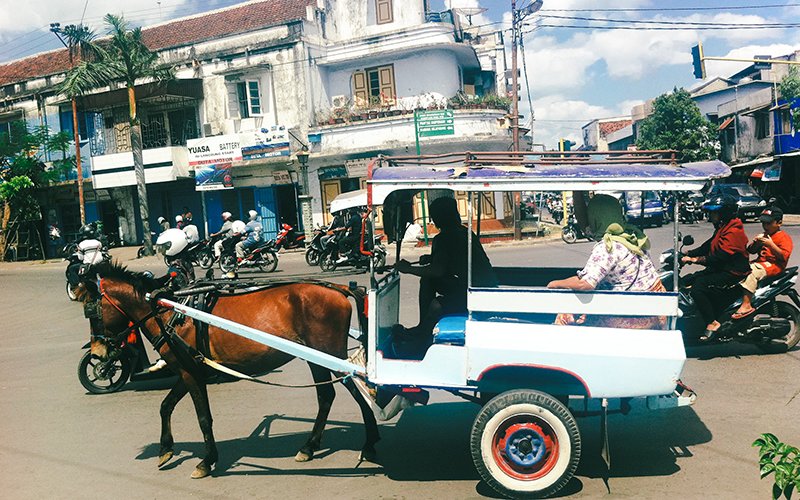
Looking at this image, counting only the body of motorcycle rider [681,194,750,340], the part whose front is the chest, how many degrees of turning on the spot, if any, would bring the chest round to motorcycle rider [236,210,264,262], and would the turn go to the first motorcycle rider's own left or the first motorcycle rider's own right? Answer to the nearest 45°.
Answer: approximately 45° to the first motorcycle rider's own right

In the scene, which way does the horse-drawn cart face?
to the viewer's left

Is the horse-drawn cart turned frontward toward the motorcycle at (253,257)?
no

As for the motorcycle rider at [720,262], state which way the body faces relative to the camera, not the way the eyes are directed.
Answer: to the viewer's left

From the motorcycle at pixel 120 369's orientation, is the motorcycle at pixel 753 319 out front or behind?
behind

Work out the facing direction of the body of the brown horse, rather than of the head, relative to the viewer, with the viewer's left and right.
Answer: facing to the left of the viewer

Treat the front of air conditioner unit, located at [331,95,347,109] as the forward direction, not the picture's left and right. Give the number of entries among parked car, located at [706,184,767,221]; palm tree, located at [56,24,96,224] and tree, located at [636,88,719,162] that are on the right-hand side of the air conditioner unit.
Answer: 1

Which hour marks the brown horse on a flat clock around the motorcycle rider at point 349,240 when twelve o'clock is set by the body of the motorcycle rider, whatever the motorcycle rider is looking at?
The brown horse is roughly at 9 o'clock from the motorcycle rider.

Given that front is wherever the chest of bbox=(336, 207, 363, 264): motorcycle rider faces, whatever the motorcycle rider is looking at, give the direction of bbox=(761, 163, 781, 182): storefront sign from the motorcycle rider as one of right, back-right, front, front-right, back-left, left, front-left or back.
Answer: back-right

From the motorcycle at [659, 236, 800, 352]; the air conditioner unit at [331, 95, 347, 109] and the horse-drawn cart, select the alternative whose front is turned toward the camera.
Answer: the air conditioner unit

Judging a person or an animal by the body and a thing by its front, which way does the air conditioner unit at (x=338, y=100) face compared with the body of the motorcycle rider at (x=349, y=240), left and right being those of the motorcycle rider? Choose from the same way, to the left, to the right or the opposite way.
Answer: to the left

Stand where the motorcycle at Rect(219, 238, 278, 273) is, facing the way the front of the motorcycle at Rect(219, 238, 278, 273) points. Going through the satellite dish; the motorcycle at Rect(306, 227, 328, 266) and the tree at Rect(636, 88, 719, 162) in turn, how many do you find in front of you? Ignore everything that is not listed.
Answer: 0

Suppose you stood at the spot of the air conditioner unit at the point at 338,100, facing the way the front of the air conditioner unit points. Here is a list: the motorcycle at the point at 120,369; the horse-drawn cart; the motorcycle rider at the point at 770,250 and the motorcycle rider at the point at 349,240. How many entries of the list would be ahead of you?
4

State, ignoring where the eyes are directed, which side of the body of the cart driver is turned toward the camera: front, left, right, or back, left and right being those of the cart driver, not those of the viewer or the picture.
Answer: left

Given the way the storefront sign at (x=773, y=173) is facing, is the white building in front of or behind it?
in front

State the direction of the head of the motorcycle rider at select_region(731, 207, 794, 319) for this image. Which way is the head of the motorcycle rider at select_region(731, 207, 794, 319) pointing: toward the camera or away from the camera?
toward the camera
